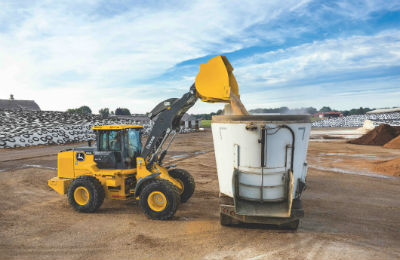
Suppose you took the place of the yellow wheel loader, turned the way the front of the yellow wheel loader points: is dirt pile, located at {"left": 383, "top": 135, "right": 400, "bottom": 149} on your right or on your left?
on your left

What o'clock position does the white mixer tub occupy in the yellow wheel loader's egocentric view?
The white mixer tub is roughly at 12 o'clock from the yellow wheel loader.

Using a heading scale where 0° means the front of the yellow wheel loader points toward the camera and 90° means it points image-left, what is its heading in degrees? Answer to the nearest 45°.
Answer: approximately 315°

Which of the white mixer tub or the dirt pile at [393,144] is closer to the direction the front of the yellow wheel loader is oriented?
the white mixer tub

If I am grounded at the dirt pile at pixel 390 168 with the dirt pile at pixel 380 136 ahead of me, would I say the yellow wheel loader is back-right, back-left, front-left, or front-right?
back-left

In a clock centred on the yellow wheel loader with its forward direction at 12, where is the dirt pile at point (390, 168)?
The dirt pile is roughly at 10 o'clock from the yellow wheel loader.

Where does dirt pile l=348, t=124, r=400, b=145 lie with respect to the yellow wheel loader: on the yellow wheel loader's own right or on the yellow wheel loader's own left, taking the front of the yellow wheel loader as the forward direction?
on the yellow wheel loader's own left
